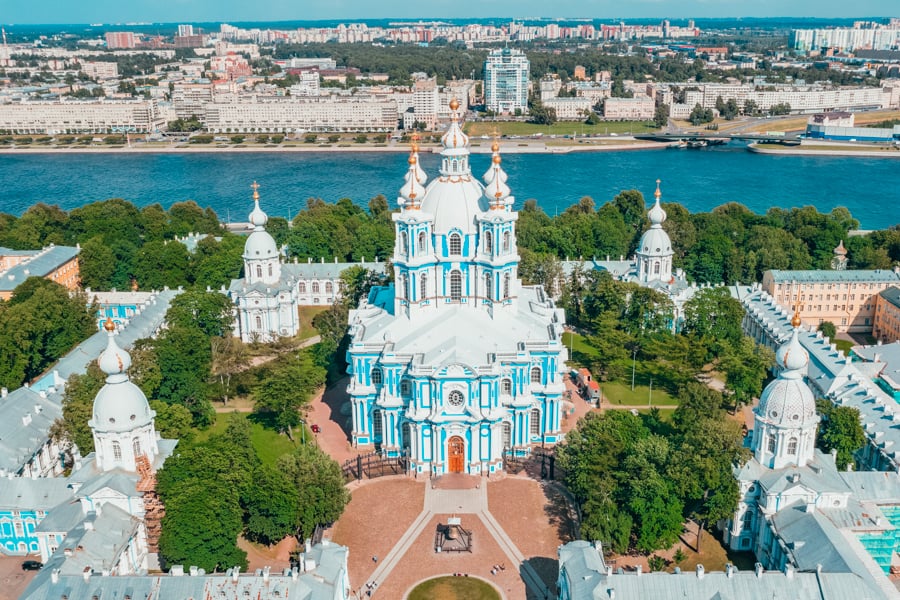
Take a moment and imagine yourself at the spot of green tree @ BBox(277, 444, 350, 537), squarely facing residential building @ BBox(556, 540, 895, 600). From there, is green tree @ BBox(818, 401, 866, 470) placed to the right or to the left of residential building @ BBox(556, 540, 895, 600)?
left

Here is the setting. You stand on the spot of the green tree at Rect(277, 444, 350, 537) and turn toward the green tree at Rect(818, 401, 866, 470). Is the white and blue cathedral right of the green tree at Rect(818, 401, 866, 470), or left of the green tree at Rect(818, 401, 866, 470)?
left

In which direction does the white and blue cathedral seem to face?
toward the camera

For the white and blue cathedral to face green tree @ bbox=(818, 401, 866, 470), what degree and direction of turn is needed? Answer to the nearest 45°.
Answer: approximately 90° to its left

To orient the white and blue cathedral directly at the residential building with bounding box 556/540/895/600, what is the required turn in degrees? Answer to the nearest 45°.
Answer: approximately 45° to its left

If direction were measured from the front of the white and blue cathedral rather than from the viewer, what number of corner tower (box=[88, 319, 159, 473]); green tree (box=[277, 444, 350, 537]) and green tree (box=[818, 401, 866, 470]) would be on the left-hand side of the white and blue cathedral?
1

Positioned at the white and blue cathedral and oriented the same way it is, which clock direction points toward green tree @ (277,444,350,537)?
The green tree is roughly at 1 o'clock from the white and blue cathedral.

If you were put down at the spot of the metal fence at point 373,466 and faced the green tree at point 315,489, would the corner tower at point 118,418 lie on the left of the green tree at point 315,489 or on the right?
right

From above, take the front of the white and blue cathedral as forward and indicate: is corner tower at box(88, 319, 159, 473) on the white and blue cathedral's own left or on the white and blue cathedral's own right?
on the white and blue cathedral's own right
